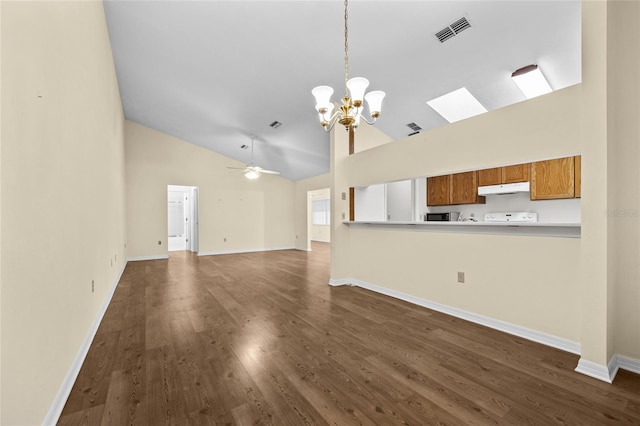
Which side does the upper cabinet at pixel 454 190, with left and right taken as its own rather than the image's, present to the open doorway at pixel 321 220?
right

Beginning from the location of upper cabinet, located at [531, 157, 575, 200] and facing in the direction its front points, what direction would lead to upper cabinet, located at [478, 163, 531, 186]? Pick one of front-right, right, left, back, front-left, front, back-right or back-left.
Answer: front-right

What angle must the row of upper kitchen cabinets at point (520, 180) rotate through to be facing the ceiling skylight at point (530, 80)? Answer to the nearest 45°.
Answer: approximately 45° to its left

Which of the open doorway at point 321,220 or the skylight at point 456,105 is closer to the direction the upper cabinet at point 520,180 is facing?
the skylight

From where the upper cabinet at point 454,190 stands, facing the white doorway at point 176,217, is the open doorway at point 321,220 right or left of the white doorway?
right

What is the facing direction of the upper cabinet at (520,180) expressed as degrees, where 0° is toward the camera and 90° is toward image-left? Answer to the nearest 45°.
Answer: approximately 45°

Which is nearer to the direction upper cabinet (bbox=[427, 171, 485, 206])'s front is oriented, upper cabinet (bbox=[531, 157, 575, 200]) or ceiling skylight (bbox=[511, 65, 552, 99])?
the ceiling skylight

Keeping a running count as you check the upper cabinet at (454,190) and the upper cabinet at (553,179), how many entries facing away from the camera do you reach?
0

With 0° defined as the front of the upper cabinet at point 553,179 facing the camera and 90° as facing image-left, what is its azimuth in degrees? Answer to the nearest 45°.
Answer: approximately 45°
